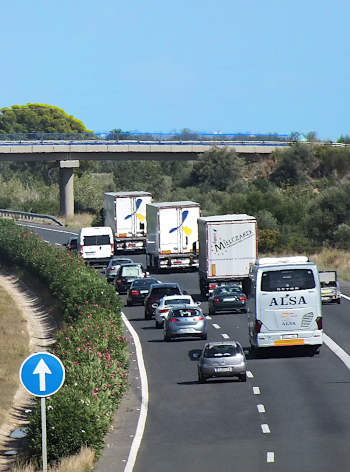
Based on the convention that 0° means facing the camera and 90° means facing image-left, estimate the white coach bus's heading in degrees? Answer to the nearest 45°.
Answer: approximately 180°

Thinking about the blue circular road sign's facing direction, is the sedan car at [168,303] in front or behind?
behind

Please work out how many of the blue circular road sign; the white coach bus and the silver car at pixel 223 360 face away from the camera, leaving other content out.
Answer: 2

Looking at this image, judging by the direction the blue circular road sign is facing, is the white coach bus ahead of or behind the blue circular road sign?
behind

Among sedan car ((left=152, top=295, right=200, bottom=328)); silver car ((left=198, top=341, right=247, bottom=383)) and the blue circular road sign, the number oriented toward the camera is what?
1

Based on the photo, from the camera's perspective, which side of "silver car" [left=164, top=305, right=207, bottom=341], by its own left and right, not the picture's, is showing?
back

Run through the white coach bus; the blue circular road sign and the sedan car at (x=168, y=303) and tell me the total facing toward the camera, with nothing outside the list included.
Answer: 1

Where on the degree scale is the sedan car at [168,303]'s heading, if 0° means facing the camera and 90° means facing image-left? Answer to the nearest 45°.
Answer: approximately 180°

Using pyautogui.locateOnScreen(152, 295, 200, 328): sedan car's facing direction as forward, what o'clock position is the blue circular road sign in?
The blue circular road sign is roughly at 6 o'clock from the sedan car.

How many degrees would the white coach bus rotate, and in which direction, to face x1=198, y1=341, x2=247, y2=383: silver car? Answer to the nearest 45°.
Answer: approximately 135° to its left

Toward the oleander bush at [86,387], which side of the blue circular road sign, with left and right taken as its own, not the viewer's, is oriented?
back

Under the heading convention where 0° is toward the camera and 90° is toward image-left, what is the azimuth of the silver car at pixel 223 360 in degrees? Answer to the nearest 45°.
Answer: approximately 180°

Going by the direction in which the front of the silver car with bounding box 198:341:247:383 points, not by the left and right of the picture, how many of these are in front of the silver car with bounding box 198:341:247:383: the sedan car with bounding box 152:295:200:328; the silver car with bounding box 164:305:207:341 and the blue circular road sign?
2
